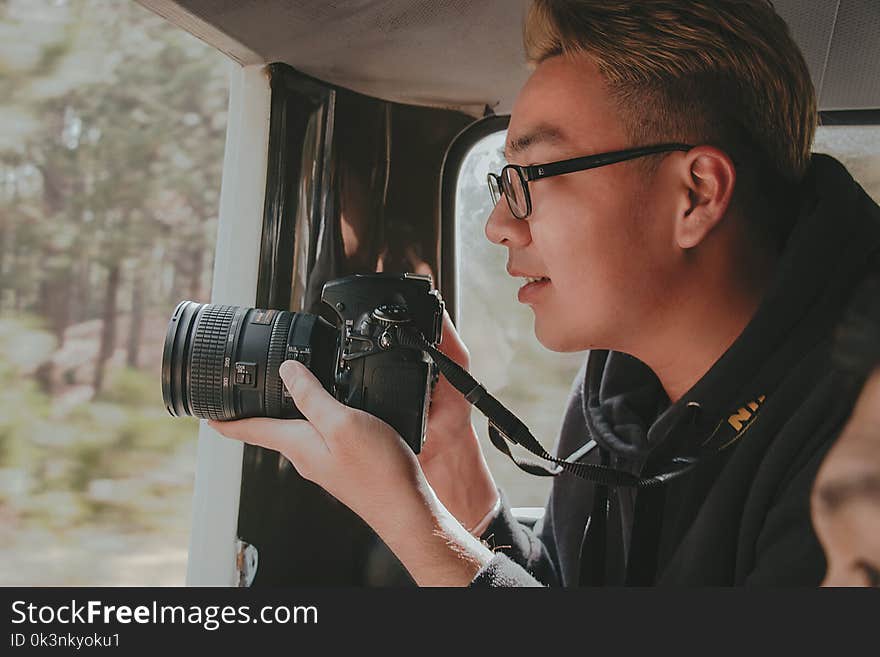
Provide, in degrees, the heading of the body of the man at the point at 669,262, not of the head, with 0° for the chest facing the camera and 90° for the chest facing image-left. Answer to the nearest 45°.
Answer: approximately 90°

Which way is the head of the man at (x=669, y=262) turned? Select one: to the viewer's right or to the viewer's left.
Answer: to the viewer's left
